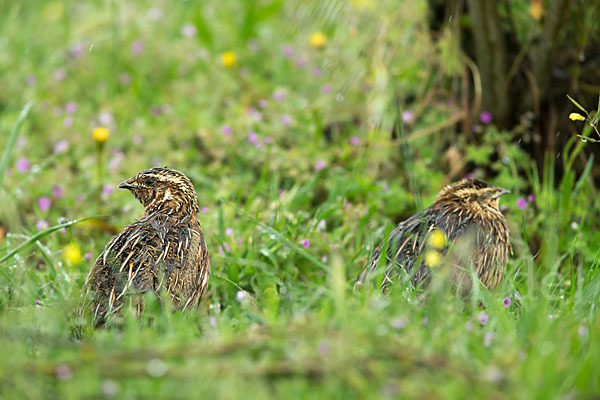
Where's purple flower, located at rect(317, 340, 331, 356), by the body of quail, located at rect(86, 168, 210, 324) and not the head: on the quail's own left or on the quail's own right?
on the quail's own right

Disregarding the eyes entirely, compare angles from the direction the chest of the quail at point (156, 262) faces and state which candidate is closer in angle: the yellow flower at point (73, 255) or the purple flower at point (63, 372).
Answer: the yellow flower

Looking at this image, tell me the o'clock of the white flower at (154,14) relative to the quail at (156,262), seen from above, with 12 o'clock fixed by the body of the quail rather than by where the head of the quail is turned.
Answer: The white flower is roughly at 11 o'clock from the quail.

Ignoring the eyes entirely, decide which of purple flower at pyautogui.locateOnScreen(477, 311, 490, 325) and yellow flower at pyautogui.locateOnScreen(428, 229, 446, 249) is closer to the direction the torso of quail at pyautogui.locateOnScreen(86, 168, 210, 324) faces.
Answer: the yellow flower

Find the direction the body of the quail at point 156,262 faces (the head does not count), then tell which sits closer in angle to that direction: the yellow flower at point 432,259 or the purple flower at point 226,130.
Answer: the purple flower
